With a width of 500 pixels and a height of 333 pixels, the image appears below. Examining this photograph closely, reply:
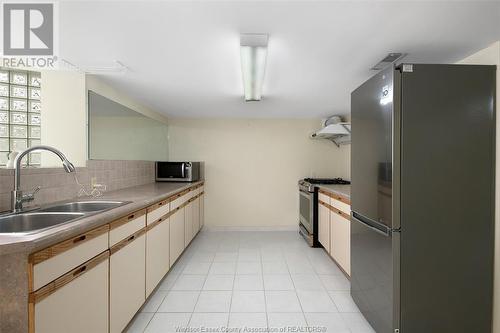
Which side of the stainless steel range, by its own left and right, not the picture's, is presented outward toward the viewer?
left

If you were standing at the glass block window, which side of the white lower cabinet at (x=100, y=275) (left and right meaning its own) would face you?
back

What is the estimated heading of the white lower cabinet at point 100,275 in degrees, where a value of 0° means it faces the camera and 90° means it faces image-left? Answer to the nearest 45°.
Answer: approximately 315°

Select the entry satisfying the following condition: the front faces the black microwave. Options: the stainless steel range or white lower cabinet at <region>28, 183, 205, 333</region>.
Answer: the stainless steel range

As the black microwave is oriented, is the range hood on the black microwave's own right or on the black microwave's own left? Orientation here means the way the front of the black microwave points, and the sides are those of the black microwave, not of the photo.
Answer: on the black microwave's own left

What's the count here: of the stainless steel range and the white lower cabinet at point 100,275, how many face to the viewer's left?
1

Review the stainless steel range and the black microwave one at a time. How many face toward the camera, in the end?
1

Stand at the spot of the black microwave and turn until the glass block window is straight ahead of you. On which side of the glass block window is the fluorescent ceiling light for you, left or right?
left

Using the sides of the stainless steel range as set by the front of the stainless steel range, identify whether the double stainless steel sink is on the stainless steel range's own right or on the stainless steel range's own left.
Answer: on the stainless steel range's own left

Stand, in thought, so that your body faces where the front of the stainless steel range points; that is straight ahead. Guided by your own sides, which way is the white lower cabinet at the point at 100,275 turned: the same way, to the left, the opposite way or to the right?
the opposite way

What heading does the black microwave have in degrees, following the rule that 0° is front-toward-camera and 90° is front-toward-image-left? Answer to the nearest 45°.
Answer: approximately 0°
